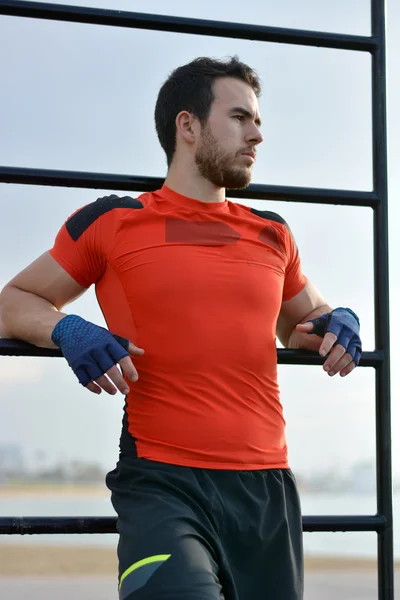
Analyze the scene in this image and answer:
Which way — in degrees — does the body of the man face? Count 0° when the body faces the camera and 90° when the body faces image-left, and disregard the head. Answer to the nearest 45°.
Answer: approximately 315°
